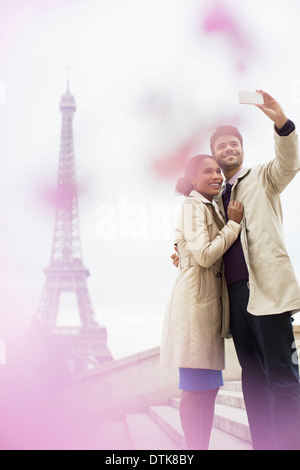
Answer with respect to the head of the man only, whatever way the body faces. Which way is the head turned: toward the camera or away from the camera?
toward the camera

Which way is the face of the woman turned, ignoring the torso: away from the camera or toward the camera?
toward the camera

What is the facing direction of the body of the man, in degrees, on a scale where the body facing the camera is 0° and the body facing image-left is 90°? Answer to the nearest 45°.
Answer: approximately 45°

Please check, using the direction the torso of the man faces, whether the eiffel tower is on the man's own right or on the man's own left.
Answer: on the man's own right
